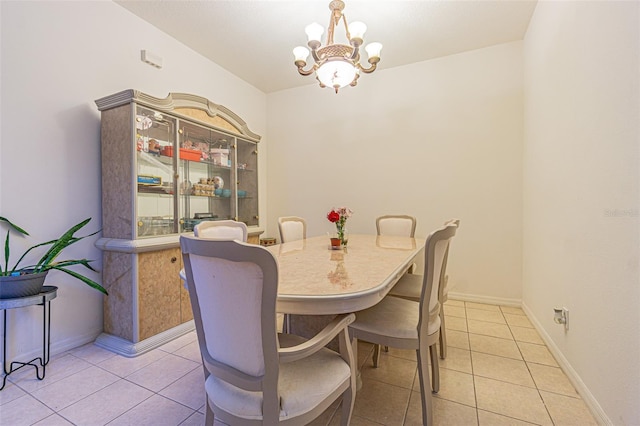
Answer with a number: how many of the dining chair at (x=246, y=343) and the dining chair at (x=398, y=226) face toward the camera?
1

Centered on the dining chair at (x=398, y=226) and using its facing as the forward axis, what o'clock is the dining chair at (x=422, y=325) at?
the dining chair at (x=422, y=325) is roughly at 12 o'clock from the dining chair at (x=398, y=226).

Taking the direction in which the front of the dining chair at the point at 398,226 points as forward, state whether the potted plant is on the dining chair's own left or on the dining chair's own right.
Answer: on the dining chair's own right

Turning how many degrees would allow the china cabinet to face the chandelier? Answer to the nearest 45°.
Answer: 0° — it already faces it

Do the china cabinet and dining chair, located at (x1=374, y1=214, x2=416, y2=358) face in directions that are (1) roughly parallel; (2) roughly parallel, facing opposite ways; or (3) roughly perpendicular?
roughly perpendicular

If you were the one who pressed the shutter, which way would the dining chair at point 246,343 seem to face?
facing away from the viewer and to the right of the viewer

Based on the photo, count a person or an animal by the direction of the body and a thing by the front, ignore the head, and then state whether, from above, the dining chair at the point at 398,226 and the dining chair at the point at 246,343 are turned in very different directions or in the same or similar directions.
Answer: very different directions

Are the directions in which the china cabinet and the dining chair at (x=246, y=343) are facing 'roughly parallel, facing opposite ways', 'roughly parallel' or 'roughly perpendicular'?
roughly perpendicular

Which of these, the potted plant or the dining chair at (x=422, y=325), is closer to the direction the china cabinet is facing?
the dining chair

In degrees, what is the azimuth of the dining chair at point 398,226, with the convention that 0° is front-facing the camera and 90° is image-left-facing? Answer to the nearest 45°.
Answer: approximately 0°
